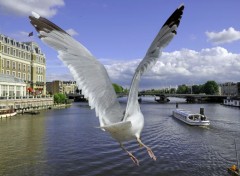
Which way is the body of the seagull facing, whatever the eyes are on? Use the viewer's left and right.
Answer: facing away from the viewer and to the right of the viewer
